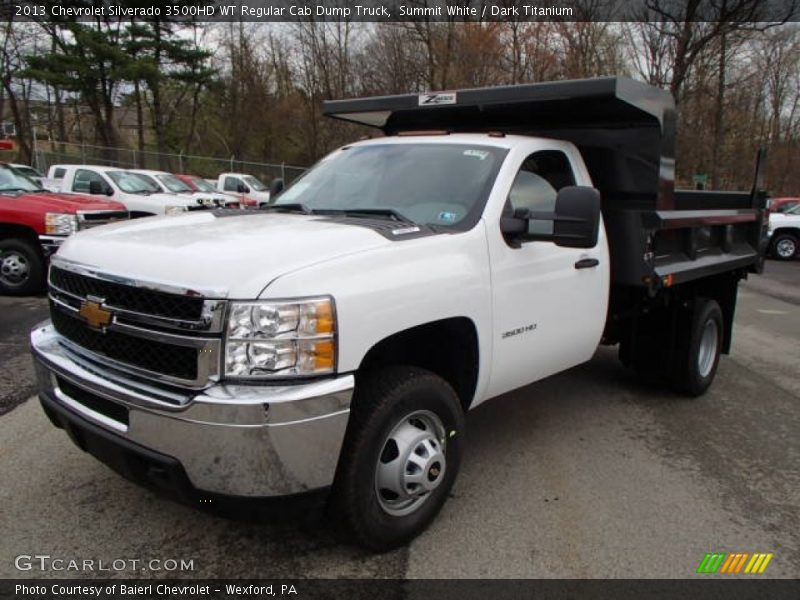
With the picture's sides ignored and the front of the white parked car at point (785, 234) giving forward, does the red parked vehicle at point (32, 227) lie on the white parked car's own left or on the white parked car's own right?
on the white parked car's own left

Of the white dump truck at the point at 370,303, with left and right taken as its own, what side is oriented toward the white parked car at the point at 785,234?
back

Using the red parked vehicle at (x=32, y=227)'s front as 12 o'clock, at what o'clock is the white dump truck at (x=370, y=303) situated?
The white dump truck is roughly at 1 o'clock from the red parked vehicle.

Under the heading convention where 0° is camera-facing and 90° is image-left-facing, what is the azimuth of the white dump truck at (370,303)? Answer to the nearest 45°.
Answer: approximately 45°

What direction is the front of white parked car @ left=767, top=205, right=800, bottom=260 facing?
to the viewer's left

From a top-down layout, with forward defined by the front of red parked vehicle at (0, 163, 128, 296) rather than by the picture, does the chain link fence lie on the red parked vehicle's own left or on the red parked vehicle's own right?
on the red parked vehicle's own left

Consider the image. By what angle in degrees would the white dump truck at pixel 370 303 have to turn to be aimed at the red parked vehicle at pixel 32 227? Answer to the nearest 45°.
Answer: approximately 90° to its right

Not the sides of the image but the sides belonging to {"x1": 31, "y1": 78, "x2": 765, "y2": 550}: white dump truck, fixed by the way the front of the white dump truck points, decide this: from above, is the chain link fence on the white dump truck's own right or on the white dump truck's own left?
on the white dump truck's own right

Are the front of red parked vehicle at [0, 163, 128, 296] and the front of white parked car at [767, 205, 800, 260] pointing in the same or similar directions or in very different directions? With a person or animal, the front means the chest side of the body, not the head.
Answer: very different directions

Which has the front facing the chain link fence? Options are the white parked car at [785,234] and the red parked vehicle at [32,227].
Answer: the white parked car
